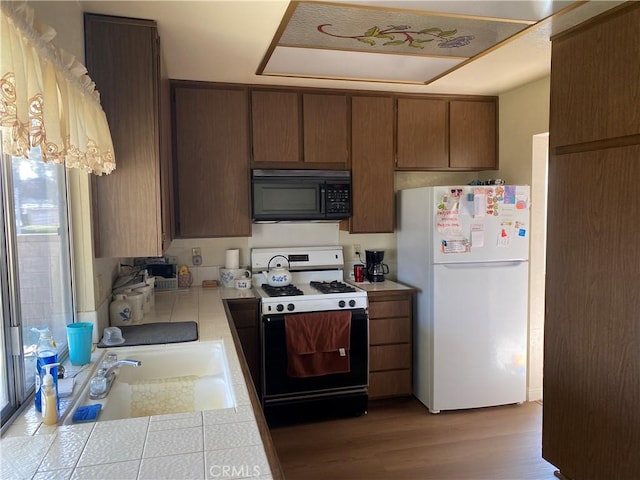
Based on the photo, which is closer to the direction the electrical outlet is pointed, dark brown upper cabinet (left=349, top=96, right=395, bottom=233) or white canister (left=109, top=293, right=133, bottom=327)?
the white canister

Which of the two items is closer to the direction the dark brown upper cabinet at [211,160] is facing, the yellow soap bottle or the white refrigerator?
the yellow soap bottle

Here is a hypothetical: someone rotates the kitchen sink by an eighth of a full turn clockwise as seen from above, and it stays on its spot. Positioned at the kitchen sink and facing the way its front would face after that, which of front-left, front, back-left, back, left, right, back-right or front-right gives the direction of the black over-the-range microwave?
left

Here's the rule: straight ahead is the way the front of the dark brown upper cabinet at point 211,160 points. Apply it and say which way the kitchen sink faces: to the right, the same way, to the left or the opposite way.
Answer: to the left

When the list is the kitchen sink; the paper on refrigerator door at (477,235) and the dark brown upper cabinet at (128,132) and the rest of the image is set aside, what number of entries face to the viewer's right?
2

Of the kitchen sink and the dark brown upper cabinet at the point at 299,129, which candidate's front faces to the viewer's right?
the kitchen sink

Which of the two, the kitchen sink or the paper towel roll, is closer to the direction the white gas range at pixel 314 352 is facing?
the kitchen sink

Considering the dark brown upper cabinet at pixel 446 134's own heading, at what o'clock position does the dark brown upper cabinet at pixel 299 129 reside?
the dark brown upper cabinet at pixel 299 129 is roughly at 2 o'clock from the dark brown upper cabinet at pixel 446 134.

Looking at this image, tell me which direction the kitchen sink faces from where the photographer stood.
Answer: facing to the right of the viewer
